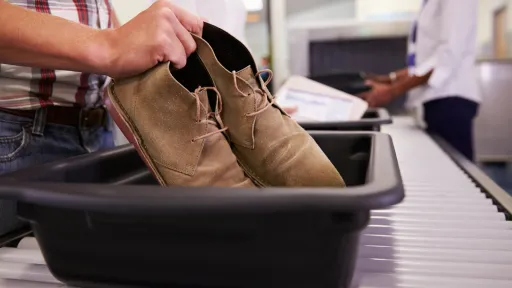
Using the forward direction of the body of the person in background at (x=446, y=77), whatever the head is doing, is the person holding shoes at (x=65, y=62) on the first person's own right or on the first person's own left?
on the first person's own left

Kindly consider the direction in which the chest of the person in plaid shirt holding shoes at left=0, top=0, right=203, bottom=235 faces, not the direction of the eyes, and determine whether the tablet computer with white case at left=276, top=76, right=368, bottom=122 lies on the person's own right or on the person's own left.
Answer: on the person's own left

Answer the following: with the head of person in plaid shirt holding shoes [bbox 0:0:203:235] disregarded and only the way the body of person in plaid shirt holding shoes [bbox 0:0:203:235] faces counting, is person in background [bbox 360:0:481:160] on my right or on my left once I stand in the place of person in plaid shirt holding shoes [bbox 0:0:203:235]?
on my left

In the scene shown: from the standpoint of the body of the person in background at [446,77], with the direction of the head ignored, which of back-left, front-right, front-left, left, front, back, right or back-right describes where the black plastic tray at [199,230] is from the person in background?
left

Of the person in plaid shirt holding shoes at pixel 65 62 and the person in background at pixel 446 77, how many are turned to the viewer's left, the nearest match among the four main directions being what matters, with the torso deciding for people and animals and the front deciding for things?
1

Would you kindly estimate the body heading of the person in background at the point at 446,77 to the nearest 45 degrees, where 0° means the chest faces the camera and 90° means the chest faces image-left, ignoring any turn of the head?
approximately 90°

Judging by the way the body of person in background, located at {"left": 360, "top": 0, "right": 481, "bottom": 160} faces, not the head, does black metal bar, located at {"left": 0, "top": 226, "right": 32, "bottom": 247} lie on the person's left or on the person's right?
on the person's left

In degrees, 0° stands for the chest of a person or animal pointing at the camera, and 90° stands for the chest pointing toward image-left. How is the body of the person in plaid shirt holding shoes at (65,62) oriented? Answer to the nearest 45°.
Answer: approximately 315°

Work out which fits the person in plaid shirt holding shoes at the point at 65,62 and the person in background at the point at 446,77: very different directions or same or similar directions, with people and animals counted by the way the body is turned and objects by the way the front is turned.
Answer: very different directions
